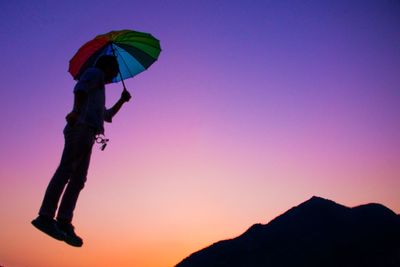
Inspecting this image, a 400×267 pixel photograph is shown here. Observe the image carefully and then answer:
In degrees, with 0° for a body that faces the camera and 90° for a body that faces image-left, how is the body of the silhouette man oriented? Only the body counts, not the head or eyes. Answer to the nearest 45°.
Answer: approximately 270°
